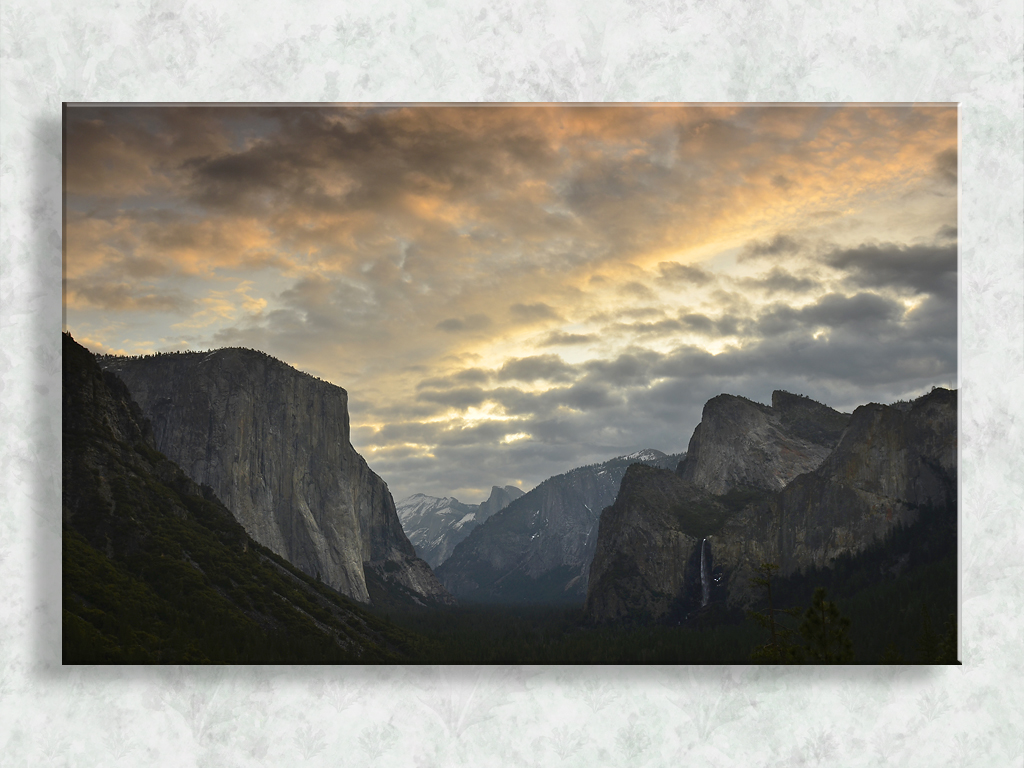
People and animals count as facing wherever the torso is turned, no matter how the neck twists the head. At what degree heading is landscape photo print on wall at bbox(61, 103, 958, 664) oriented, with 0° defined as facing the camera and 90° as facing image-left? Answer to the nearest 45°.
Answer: approximately 0°
